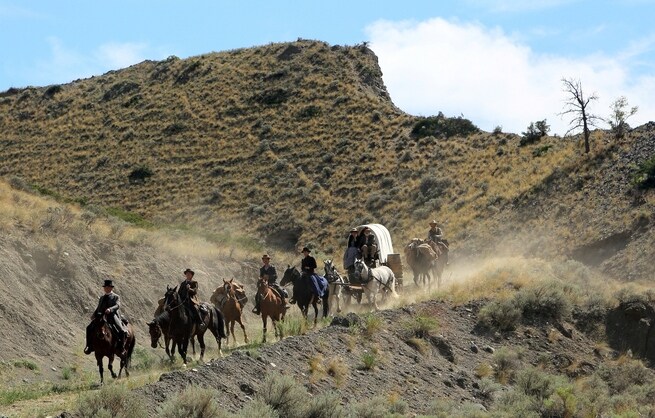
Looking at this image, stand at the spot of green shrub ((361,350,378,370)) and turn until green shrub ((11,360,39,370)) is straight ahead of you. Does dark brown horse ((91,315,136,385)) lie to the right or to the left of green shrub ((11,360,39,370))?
left

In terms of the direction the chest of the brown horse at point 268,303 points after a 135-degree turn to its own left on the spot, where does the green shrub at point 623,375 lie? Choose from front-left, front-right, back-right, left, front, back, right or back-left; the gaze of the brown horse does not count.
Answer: front

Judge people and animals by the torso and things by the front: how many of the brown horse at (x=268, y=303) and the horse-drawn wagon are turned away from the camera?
0

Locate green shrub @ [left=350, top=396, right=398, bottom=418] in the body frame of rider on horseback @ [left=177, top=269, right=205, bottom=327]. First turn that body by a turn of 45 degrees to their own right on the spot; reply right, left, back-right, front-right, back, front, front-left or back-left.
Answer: back-left

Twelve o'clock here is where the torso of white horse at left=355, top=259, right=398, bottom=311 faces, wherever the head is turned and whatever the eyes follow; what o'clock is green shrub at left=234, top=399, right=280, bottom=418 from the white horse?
The green shrub is roughly at 11 o'clock from the white horse.

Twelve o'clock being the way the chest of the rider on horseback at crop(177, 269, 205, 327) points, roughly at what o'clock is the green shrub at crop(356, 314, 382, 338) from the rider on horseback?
The green shrub is roughly at 7 o'clock from the rider on horseback.

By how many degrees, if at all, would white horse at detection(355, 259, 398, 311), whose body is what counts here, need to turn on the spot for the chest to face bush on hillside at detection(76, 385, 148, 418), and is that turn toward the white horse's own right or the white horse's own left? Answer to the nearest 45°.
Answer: approximately 45° to the white horse's own left

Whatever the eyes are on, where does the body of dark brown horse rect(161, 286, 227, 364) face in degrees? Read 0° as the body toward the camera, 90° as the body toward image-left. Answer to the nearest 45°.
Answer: approximately 45°

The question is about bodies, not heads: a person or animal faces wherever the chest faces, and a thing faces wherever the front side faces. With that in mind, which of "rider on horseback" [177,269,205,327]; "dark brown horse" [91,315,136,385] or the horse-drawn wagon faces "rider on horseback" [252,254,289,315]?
the horse-drawn wagon

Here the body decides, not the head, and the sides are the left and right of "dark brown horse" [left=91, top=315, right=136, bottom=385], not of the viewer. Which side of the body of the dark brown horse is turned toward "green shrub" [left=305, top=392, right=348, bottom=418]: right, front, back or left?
left

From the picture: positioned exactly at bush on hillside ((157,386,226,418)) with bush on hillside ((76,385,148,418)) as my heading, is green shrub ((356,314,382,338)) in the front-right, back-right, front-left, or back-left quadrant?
back-right
